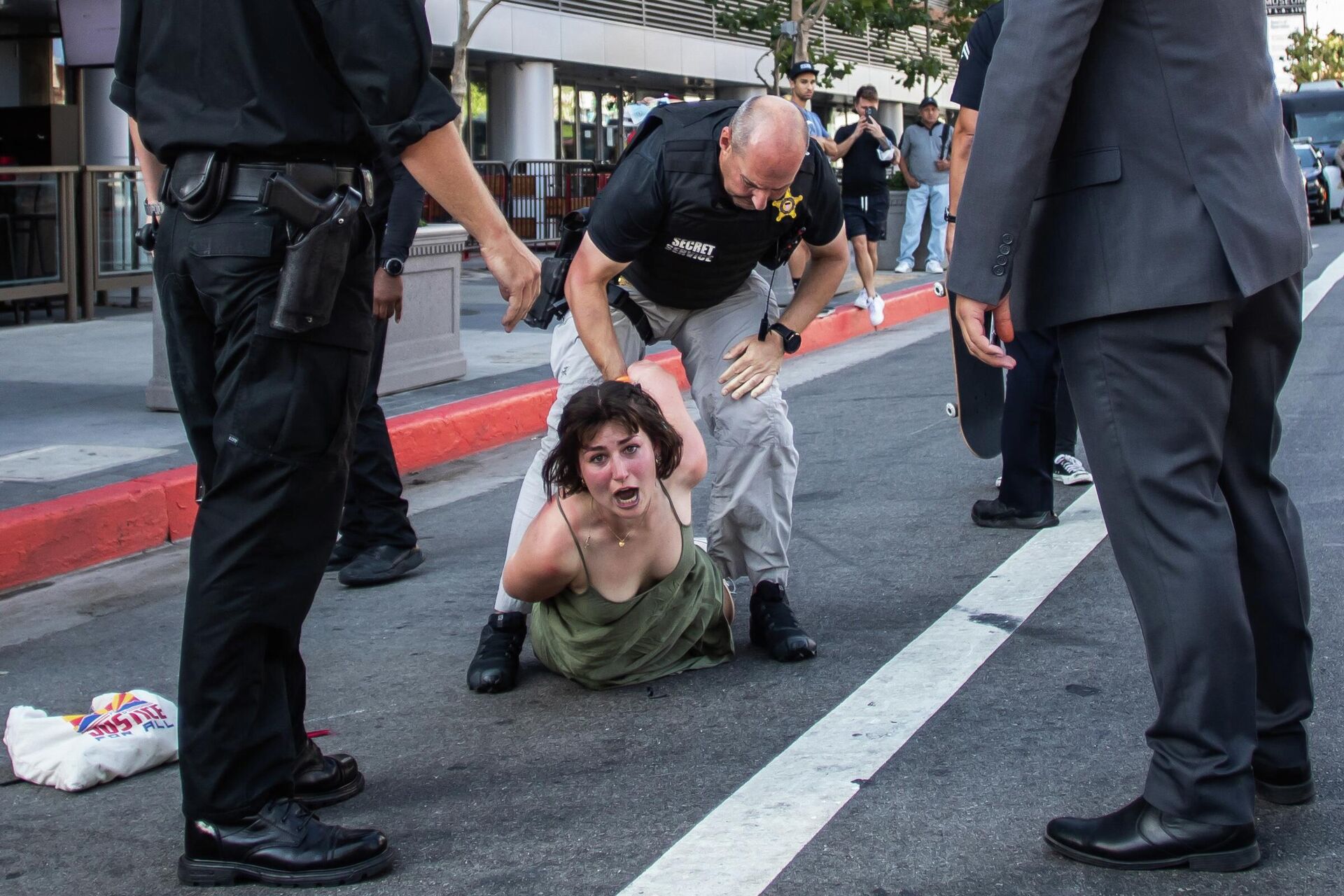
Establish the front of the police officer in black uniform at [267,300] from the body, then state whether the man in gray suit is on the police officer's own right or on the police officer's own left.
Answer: on the police officer's own right

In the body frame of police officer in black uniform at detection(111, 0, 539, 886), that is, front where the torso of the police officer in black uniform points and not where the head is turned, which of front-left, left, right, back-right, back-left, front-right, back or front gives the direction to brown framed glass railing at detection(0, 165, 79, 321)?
front-left

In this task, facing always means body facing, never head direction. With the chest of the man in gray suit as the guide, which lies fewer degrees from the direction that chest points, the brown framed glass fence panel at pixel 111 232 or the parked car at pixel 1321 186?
the brown framed glass fence panel

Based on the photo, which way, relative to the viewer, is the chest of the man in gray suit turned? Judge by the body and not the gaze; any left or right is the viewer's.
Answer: facing away from the viewer and to the left of the viewer

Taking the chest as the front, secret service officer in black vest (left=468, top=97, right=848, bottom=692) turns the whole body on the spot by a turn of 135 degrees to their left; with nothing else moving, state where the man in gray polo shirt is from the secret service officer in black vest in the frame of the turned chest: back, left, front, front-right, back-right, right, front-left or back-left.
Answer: front-left

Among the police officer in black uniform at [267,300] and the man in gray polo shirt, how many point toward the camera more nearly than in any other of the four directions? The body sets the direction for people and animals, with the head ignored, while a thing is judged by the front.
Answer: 1

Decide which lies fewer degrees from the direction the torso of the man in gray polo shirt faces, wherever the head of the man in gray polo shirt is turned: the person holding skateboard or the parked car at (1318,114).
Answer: the person holding skateboard

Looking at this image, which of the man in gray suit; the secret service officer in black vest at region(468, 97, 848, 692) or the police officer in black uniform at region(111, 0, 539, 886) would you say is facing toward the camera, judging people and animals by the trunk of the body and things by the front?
the secret service officer in black vest at region(468, 97, 848, 692)

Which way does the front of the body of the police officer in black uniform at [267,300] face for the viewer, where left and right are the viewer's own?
facing away from the viewer and to the right of the viewer

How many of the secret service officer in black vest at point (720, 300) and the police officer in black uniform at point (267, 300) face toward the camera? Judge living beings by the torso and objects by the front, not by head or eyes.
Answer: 1
